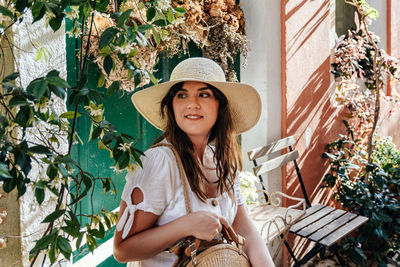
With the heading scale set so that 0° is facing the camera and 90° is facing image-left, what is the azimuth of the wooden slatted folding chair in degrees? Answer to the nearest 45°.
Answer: approximately 315°

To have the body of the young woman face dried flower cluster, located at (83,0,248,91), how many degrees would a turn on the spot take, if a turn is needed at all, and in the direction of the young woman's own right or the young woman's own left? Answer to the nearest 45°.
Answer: approximately 135° to the young woman's own left

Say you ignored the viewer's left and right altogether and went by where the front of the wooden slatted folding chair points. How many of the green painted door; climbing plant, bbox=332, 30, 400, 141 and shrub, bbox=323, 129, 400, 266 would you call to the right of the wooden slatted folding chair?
1

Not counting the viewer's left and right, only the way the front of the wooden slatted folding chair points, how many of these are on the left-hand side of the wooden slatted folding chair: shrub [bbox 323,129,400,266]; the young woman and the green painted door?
1

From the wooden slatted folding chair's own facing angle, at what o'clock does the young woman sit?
The young woman is roughly at 2 o'clock from the wooden slatted folding chair.

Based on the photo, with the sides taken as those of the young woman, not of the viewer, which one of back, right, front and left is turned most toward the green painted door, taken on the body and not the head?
back

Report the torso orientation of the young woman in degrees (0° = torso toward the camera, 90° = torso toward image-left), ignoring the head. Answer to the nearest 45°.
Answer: approximately 315°

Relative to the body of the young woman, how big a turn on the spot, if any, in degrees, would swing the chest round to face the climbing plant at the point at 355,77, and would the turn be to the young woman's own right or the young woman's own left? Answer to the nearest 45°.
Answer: approximately 90° to the young woman's own left

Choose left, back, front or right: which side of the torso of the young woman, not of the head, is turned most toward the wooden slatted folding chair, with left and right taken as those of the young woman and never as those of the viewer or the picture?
left

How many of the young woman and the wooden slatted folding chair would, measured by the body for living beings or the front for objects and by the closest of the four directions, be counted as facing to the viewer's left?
0
